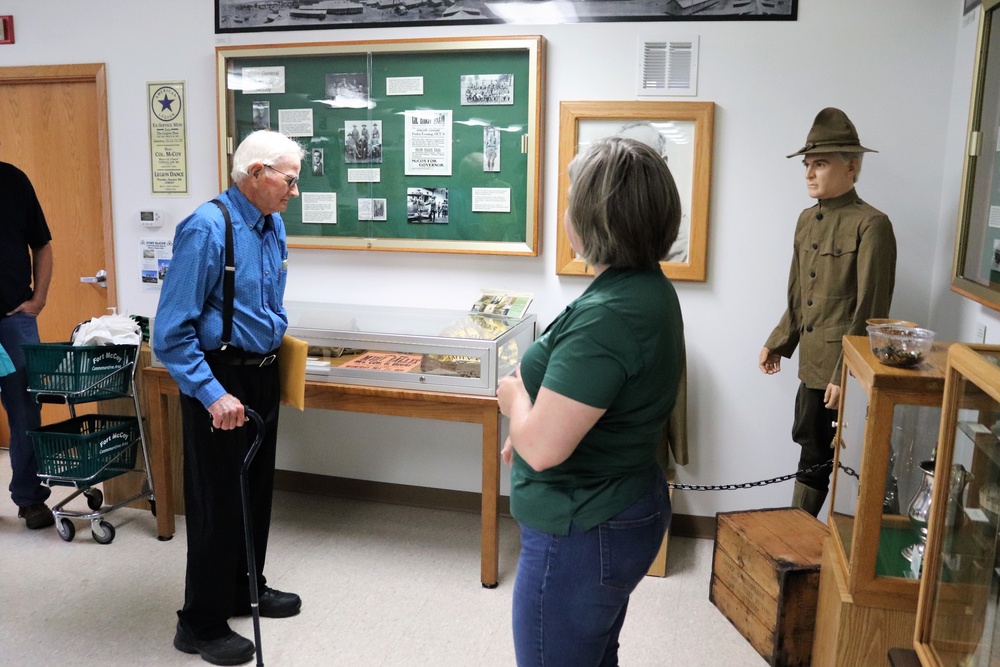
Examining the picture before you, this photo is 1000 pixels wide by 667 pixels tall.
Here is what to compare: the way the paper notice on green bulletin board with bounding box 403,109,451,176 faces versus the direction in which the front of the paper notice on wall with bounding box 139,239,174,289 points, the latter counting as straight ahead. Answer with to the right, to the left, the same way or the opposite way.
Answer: the same way

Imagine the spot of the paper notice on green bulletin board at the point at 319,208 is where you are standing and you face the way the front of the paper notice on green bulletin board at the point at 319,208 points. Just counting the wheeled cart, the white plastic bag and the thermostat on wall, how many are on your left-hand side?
0

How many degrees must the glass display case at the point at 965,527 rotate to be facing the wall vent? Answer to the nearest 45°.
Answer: approximately 90° to its right

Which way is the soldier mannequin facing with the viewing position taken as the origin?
facing the viewer and to the left of the viewer

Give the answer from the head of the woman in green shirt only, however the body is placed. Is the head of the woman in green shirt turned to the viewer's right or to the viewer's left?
to the viewer's left

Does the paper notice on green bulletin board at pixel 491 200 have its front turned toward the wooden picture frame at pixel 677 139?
no

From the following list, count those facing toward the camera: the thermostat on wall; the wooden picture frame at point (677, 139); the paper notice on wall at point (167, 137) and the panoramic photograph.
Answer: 4

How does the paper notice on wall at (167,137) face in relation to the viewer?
toward the camera

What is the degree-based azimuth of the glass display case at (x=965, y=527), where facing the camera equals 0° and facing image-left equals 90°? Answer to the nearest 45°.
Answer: approximately 45°

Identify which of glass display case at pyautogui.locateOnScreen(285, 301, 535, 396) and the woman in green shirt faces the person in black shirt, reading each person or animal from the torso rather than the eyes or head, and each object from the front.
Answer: the woman in green shirt

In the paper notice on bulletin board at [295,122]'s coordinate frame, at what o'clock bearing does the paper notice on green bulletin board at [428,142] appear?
the paper notice on green bulletin board at [428,142] is roughly at 10 o'clock from the paper notice on bulletin board at [295,122].

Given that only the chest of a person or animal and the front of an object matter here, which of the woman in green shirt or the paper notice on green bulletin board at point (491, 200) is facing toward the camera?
the paper notice on green bulletin board

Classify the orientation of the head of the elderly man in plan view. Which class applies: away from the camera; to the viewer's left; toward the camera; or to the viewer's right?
to the viewer's right

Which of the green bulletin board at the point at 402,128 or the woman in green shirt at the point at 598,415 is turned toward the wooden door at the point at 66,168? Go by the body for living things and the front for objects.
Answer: the woman in green shirt

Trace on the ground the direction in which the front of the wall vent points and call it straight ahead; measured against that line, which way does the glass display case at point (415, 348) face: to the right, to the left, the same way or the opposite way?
the same way

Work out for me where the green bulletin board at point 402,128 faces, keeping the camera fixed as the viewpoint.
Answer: facing the viewer

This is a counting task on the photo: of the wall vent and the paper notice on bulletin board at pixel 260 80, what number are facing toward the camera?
2

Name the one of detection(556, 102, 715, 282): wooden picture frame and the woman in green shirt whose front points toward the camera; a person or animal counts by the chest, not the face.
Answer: the wooden picture frame
